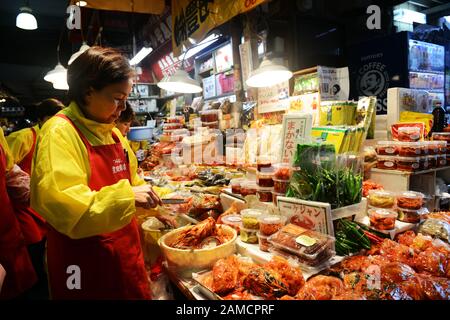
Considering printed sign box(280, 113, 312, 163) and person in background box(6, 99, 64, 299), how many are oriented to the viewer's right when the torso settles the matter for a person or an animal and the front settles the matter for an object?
1

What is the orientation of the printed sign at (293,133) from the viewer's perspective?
toward the camera

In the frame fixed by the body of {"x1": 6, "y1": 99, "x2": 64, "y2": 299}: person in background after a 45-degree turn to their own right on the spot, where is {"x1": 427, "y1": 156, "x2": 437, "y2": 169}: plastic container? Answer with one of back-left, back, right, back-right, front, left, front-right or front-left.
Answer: front

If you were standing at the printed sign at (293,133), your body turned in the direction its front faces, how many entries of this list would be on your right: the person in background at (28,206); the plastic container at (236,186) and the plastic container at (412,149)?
2

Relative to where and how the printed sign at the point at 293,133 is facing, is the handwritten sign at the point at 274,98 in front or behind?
behind

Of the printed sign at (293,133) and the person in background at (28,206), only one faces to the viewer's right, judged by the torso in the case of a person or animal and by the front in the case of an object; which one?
the person in background

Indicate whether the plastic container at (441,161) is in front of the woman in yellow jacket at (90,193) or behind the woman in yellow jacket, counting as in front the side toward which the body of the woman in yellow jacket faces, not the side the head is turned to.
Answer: in front

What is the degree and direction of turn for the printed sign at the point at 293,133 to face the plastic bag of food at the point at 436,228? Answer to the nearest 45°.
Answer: approximately 90° to its left

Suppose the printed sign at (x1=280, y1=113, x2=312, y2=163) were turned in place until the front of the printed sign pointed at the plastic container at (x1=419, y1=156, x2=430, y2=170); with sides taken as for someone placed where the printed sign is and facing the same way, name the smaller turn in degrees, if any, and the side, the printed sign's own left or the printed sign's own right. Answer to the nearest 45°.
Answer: approximately 90° to the printed sign's own left

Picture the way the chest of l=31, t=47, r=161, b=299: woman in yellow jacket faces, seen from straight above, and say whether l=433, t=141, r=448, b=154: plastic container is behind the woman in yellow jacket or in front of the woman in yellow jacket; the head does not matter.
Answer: in front

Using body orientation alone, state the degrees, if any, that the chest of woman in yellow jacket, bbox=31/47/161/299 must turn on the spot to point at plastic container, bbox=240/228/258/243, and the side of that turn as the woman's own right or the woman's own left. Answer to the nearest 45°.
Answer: approximately 45° to the woman's own left

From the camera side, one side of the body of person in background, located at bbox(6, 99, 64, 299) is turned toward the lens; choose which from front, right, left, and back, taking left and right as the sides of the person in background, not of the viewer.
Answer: right

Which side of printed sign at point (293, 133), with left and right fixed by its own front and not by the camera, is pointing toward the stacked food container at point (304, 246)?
front

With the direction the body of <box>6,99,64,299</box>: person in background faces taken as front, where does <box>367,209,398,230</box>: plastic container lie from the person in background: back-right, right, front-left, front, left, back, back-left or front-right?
front-right

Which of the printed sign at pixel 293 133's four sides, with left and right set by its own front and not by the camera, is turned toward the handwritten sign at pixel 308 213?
front

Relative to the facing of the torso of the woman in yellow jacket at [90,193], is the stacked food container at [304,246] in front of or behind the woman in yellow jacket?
in front
